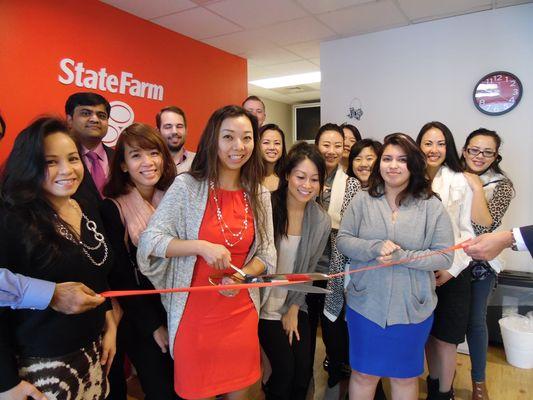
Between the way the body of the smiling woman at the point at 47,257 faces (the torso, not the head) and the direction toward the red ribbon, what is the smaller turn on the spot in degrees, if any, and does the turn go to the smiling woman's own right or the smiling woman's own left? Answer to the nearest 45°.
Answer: approximately 45° to the smiling woman's own left

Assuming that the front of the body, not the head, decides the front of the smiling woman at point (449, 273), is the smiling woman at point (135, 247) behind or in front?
in front

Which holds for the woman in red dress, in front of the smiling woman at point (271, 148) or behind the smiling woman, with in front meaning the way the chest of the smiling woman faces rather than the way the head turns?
in front

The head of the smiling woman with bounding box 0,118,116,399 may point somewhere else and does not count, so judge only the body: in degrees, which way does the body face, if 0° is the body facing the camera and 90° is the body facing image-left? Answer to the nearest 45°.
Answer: approximately 315°

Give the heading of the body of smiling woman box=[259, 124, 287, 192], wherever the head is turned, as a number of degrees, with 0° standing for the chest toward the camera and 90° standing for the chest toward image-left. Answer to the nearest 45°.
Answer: approximately 0°

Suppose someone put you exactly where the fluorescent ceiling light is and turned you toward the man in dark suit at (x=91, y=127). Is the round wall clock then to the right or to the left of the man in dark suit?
left
